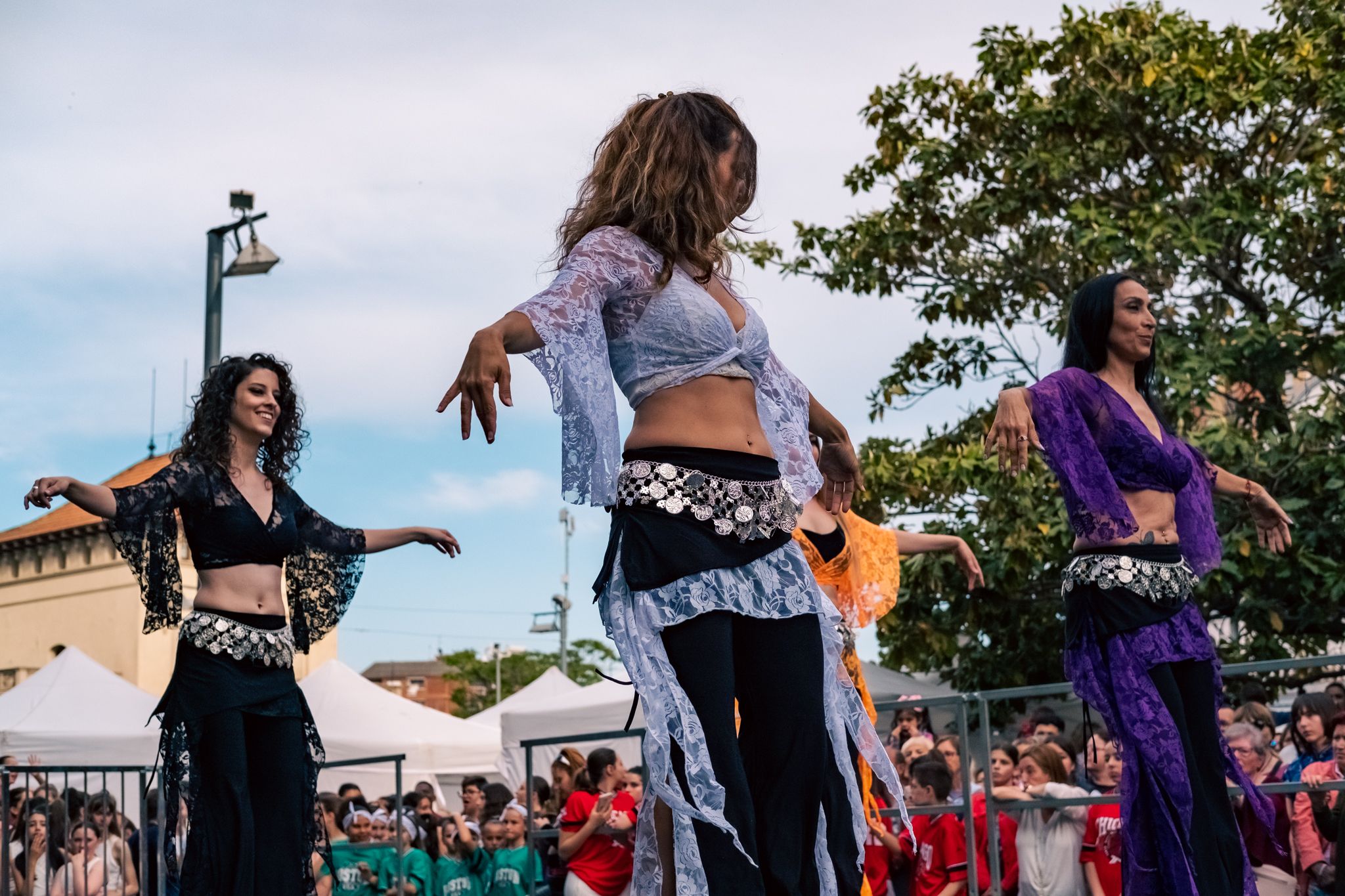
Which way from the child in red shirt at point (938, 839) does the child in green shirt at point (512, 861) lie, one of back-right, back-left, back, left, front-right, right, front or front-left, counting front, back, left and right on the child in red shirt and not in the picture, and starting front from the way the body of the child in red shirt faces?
right

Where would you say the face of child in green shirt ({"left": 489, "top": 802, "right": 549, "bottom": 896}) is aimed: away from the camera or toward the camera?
toward the camera

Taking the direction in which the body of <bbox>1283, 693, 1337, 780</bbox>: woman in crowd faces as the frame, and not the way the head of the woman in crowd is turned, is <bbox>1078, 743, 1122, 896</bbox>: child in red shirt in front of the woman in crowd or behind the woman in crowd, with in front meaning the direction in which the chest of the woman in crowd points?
in front

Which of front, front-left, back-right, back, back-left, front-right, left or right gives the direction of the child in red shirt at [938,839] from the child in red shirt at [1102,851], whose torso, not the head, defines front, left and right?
right

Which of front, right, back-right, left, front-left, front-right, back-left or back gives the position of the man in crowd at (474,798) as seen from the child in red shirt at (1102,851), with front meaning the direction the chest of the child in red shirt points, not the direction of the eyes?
right

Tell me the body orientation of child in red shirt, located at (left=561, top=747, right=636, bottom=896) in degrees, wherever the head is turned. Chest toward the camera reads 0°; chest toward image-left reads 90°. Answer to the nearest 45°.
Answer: approximately 315°

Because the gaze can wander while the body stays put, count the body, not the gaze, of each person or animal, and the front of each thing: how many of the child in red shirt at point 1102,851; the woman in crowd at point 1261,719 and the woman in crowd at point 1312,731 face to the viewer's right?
0

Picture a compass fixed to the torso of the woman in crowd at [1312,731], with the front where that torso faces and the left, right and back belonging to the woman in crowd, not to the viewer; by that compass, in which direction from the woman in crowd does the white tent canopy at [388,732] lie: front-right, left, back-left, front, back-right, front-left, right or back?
right

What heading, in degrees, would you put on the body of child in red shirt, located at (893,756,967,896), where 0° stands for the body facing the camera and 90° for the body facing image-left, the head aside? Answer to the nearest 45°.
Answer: approximately 45°

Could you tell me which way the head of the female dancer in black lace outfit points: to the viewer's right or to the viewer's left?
to the viewer's right

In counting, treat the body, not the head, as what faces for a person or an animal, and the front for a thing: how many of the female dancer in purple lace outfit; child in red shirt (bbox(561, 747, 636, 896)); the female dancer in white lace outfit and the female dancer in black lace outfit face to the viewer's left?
0

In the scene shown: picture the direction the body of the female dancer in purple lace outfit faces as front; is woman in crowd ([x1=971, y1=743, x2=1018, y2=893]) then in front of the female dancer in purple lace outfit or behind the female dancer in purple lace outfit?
behind

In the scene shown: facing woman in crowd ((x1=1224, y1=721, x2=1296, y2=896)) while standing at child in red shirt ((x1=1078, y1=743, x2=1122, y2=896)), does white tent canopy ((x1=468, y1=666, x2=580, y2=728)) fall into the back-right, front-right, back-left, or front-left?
back-left

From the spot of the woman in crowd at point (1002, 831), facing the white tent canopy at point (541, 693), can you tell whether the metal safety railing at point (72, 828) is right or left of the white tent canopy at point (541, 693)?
left

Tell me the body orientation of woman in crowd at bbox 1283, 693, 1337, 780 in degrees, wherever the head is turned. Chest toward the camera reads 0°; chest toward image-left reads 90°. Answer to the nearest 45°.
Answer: approximately 45°
